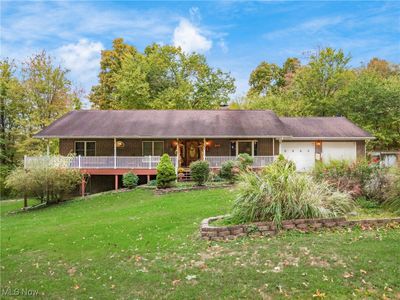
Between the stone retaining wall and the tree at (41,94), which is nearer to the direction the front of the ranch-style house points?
the stone retaining wall

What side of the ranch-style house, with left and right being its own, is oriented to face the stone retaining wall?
front

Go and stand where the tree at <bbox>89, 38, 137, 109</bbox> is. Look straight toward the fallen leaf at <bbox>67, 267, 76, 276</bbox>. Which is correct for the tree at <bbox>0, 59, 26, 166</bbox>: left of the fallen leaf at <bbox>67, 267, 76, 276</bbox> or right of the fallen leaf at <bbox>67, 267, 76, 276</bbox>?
right

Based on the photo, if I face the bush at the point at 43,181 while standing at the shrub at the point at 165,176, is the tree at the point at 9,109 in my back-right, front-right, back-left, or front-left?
front-right

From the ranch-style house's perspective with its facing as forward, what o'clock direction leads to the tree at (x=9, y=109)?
The tree is roughly at 4 o'clock from the ranch-style house.

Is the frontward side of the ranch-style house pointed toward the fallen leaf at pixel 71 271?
yes

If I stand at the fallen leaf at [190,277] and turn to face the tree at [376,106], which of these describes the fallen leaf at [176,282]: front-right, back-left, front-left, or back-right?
back-left

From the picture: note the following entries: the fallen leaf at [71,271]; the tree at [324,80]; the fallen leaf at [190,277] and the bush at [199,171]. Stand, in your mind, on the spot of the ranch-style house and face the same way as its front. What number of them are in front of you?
3

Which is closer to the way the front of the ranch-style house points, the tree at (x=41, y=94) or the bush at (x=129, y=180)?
the bush

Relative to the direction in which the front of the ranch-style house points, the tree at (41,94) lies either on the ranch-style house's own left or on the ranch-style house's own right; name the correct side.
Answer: on the ranch-style house's own right

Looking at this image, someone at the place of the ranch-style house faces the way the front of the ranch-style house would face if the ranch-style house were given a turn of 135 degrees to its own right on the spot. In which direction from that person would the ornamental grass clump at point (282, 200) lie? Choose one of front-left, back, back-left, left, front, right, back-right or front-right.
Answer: back-left

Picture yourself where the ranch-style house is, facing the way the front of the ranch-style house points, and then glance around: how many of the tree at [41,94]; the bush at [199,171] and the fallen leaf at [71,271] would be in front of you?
2

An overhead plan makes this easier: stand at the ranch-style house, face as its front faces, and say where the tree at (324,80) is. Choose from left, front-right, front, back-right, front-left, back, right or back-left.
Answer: back-left

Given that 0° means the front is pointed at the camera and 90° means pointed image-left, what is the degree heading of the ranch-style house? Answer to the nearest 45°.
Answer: approximately 0°

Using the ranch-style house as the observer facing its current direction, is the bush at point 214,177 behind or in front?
in front

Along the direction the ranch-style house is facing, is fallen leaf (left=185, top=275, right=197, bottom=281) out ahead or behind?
ahead
